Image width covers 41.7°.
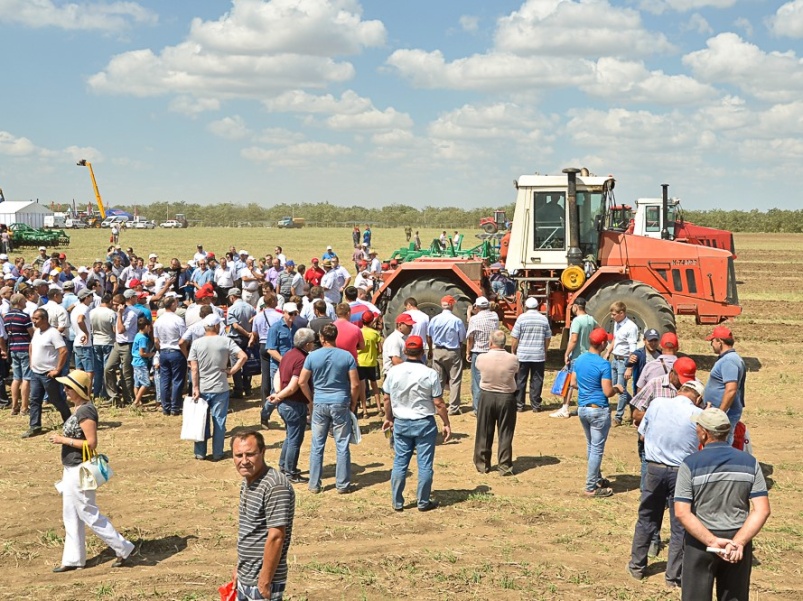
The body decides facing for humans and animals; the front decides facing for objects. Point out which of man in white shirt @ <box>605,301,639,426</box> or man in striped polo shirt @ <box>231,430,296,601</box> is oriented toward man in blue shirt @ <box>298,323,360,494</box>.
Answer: the man in white shirt

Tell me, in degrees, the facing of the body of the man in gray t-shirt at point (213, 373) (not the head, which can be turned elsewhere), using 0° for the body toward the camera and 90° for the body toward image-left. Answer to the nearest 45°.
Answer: approximately 180°

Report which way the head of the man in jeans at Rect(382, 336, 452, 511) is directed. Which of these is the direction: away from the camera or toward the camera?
away from the camera

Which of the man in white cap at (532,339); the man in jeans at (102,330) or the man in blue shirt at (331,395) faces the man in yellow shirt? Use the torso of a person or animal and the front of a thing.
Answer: the man in blue shirt

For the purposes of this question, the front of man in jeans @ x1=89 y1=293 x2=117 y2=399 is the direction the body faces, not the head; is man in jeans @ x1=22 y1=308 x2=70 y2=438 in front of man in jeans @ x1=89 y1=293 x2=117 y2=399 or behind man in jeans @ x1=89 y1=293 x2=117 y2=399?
behind

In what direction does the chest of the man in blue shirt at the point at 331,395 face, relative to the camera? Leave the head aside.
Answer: away from the camera

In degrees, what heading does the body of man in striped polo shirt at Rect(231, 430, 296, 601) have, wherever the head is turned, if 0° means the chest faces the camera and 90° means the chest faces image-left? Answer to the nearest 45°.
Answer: approximately 45°

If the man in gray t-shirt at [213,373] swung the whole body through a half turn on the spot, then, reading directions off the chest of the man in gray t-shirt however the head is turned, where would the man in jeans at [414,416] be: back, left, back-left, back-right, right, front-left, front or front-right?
front-left

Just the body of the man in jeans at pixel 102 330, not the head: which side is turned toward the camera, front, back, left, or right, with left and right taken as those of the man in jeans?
back

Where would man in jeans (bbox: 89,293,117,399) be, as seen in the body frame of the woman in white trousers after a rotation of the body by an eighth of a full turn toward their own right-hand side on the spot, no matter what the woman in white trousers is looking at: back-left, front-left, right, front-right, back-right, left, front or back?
front-right
